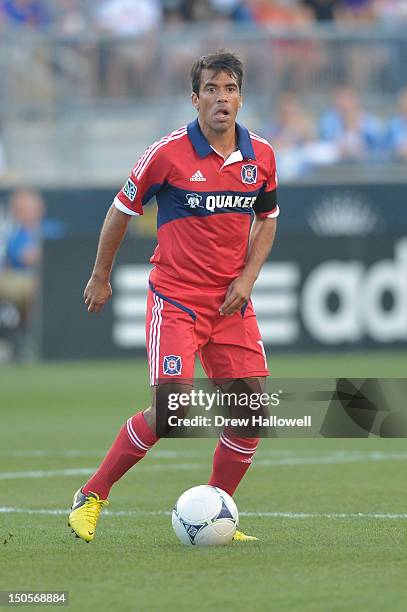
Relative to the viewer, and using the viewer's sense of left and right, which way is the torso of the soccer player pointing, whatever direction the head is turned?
facing the viewer and to the right of the viewer
